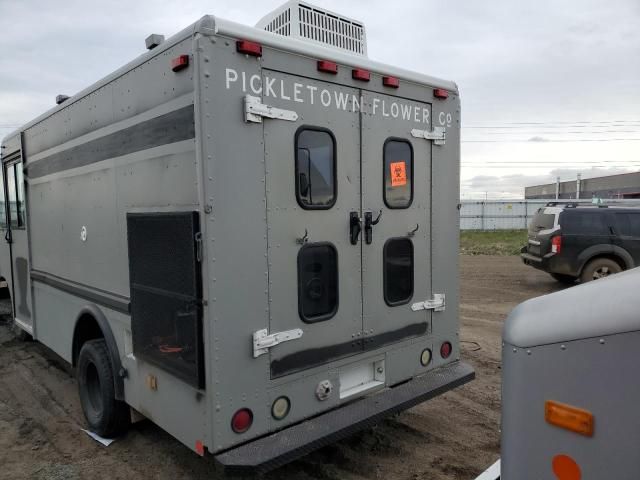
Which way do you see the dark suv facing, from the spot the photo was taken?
facing away from the viewer and to the right of the viewer

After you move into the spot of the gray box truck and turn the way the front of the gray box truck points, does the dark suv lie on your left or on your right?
on your right

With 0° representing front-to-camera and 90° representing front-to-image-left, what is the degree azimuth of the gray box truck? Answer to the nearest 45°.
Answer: approximately 135°

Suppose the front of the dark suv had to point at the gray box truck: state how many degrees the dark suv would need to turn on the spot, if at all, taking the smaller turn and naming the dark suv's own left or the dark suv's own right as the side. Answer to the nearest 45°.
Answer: approximately 135° to the dark suv's own right

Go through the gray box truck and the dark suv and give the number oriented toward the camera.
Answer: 0
